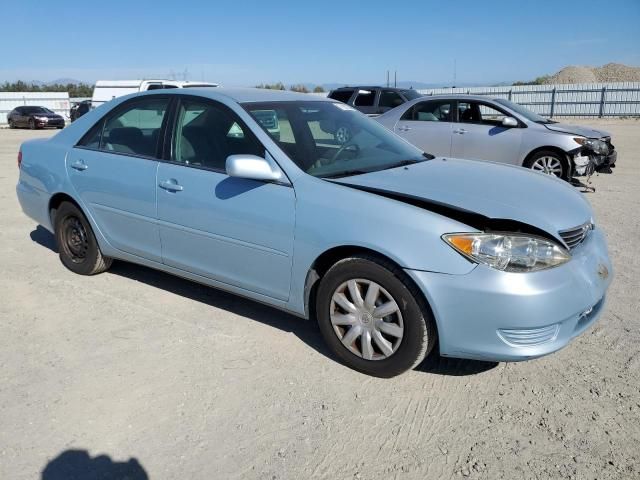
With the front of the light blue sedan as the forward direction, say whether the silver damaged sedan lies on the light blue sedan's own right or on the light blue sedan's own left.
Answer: on the light blue sedan's own left

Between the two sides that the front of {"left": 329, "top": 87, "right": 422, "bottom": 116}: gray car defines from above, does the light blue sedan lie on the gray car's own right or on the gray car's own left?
on the gray car's own right

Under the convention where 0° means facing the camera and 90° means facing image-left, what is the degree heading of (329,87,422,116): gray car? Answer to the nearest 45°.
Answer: approximately 270°

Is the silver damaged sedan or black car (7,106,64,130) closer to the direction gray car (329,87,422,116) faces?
the silver damaged sedan

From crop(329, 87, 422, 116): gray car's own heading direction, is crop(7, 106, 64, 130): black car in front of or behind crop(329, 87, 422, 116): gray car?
behind

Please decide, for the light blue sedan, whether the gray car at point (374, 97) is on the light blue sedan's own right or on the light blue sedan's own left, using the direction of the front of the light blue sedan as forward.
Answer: on the light blue sedan's own left

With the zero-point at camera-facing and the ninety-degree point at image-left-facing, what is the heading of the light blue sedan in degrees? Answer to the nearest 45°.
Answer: approximately 315°

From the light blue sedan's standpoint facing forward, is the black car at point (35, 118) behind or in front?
behind

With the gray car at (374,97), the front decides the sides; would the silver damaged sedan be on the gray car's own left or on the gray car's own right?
on the gray car's own right
